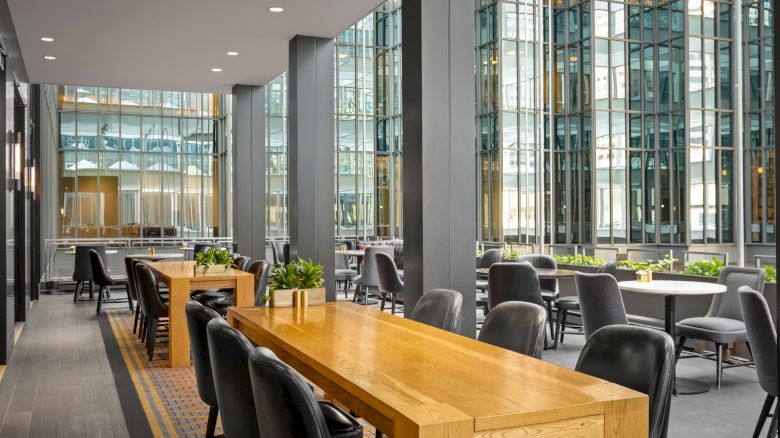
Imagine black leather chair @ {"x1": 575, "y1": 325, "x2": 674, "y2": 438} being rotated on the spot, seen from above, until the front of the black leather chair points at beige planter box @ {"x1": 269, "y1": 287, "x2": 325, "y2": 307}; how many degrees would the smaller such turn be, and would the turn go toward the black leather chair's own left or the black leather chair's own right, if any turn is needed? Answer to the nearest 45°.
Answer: approximately 90° to the black leather chair's own right

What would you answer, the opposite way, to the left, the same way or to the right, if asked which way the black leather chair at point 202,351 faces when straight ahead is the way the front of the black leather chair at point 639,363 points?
the opposite way

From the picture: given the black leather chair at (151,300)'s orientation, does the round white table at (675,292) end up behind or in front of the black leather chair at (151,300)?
in front

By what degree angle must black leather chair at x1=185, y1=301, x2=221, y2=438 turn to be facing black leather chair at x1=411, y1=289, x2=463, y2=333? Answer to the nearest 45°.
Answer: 0° — it already faces it

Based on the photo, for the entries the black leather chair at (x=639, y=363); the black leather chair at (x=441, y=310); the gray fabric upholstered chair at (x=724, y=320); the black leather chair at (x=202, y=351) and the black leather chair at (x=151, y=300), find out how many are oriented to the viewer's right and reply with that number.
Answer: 2

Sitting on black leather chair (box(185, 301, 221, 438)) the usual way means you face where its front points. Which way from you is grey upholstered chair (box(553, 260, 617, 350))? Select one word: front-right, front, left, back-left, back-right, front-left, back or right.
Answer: front-left

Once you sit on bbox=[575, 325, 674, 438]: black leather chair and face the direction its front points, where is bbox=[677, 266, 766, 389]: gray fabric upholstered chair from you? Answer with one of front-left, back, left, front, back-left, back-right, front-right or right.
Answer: back-right

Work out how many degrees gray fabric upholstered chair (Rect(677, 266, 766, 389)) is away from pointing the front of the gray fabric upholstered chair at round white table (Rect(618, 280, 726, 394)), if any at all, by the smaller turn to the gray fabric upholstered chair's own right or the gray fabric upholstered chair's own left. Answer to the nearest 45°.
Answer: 0° — it already faces it

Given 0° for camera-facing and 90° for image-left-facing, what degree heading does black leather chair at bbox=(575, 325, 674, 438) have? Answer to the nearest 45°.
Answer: approximately 45°

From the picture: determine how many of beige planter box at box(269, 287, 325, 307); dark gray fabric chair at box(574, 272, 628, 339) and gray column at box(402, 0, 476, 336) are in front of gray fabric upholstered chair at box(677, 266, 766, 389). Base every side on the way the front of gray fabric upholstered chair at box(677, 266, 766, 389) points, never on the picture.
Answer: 3

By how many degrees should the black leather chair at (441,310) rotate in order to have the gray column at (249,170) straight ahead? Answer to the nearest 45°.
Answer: approximately 90° to its right

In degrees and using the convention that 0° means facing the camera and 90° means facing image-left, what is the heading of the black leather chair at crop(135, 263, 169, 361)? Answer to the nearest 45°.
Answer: approximately 270°
